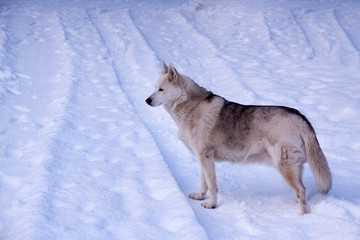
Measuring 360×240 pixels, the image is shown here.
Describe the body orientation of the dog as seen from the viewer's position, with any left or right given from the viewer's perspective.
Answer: facing to the left of the viewer
